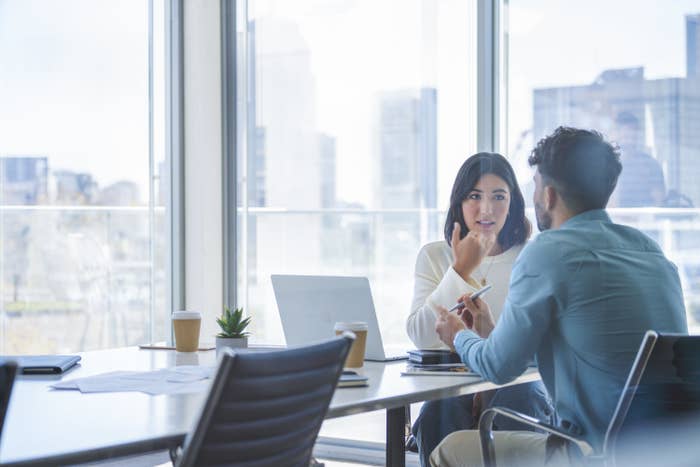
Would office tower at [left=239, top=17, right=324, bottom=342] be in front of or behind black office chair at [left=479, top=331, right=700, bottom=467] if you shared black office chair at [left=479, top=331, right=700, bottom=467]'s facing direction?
in front

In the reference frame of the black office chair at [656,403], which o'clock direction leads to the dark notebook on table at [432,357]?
The dark notebook on table is roughly at 12 o'clock from the black office chair.

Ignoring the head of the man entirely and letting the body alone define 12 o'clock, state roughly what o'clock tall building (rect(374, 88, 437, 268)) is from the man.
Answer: The tall building is roughly at 1 o'clock from the man.

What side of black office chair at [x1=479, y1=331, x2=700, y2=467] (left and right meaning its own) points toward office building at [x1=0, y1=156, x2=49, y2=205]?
front

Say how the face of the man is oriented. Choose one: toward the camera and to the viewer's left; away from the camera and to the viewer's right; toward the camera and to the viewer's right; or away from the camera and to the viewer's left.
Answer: away from the camera and to the viewer's left

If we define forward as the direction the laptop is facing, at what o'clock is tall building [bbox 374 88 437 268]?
The tall building is roughly at 11 o'clock from the laptop.

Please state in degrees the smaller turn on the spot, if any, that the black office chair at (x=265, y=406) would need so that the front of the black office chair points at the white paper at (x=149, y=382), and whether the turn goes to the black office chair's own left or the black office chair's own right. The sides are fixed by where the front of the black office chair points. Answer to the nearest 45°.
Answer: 0° — it already faces it

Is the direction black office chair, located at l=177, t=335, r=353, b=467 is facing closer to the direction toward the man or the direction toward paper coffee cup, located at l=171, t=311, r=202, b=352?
the paper coffee cup

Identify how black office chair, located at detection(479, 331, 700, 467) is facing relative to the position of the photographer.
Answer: facing away from the viewer and to the left of the viewer

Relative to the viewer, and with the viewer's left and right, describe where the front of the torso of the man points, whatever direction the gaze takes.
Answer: facing away from the viewer and to the left of the viewer

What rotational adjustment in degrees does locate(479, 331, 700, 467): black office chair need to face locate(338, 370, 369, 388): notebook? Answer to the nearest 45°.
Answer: approximately 45° to its left

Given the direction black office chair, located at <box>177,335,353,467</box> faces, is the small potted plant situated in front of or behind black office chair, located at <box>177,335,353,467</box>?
in front

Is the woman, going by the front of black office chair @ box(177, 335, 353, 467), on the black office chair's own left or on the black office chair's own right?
on the black office chair's own right

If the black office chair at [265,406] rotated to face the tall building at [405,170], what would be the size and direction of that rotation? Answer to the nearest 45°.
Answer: approximately 45° to its right

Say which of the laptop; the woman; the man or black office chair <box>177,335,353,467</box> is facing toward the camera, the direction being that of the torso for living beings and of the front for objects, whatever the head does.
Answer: the woman
